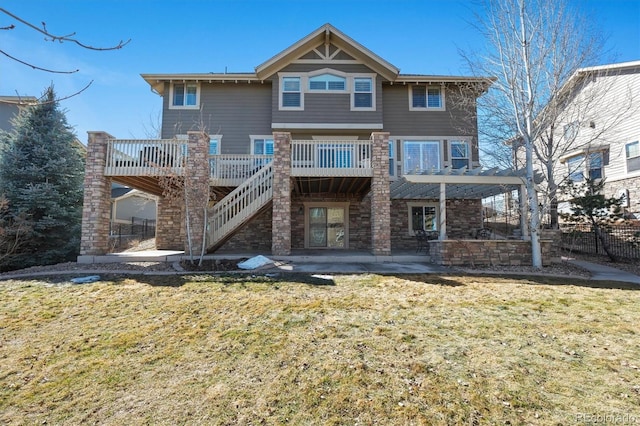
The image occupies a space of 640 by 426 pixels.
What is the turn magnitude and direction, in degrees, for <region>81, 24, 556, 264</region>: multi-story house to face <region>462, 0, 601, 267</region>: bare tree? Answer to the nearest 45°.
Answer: approximately 135° to its right

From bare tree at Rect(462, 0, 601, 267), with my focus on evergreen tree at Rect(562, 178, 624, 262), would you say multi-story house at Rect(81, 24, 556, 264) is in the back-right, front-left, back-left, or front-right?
back-left

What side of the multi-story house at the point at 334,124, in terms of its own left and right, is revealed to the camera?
back

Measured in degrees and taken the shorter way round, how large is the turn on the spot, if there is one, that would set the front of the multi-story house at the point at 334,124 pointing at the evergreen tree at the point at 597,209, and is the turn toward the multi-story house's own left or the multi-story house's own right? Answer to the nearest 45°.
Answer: approximately 90° to the multi-story house's own right

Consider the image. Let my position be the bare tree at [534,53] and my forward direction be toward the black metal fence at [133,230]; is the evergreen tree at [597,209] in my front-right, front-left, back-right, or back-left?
back-right
